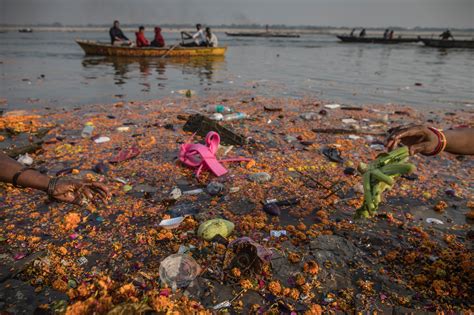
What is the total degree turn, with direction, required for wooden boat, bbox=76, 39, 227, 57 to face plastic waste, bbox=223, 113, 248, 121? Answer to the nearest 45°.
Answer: approximately 90° to its left

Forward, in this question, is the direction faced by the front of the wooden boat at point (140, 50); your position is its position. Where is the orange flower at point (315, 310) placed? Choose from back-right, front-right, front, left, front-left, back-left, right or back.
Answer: left

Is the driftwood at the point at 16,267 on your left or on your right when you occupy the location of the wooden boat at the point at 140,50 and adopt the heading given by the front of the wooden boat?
on your left

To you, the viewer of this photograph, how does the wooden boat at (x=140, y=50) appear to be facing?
facing to the left of the viewer

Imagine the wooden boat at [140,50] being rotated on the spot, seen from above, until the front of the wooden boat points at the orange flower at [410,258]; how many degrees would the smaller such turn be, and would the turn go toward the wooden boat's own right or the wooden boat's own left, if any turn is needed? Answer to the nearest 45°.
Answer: approximately 90° to the wooden boat's own left

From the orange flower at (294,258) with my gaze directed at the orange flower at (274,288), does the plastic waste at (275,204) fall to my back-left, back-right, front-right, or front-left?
back-right
